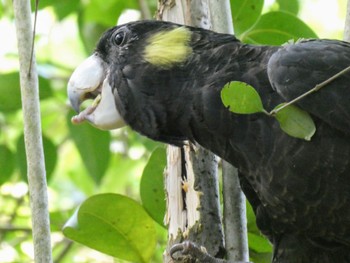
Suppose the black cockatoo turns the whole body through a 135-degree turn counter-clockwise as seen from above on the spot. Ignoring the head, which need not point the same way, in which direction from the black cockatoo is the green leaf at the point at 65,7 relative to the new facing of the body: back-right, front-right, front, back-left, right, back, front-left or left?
back

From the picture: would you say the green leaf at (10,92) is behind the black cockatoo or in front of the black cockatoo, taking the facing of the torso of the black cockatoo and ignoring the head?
in front

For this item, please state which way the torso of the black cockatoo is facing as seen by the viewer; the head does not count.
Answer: to the viewer's left

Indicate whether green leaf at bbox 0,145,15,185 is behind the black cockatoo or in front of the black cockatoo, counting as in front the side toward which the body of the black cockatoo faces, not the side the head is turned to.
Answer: in front

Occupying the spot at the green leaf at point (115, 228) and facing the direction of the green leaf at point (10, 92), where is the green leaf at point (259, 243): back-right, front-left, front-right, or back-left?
back-right
